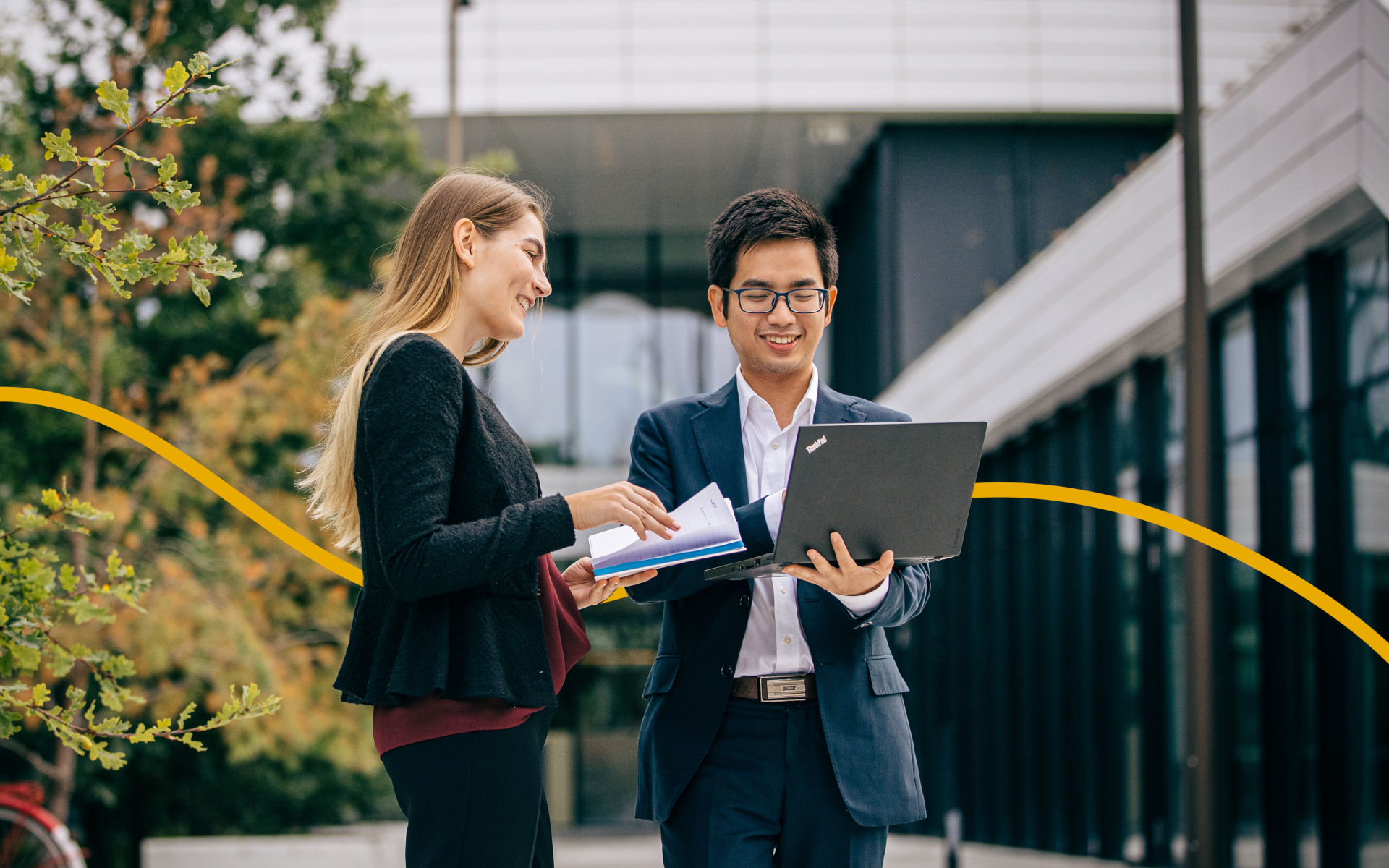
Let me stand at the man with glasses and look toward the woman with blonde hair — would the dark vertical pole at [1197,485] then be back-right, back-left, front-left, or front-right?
back-right

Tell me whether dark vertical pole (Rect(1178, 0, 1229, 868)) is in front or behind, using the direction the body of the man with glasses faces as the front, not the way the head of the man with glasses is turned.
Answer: behind

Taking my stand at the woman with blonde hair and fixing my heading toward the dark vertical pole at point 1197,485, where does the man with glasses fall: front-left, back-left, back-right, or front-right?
front-right

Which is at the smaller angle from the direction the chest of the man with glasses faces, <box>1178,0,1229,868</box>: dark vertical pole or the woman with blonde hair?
the woman with blonde hair

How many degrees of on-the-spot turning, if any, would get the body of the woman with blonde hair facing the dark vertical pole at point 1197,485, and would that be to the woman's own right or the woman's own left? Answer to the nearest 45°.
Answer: approximately 45° to the woman's own left

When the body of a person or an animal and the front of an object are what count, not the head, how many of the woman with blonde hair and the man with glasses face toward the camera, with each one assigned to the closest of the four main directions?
1

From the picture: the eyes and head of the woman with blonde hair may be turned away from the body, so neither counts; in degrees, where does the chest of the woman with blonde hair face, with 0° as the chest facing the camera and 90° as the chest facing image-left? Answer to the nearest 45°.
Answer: approximately 270°

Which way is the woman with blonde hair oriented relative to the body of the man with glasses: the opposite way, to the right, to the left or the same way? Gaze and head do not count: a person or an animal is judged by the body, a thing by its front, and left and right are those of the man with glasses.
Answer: to the left

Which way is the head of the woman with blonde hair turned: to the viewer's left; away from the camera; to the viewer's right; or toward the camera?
to the viewer's right

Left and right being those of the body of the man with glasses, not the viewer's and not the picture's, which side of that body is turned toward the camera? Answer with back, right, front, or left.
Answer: front

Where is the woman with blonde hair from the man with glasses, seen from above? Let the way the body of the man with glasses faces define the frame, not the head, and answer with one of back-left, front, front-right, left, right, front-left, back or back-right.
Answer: front-right
